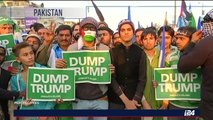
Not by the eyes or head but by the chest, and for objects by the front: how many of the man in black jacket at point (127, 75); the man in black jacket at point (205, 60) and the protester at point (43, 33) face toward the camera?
2

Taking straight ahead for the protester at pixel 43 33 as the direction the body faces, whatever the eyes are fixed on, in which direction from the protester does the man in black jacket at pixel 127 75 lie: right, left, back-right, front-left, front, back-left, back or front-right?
front-left

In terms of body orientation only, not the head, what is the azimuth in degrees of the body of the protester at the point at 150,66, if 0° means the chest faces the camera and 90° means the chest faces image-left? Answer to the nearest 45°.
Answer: approximately 0°

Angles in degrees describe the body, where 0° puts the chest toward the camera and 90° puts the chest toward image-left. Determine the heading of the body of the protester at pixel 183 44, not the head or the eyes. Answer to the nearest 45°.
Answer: approximately 45°

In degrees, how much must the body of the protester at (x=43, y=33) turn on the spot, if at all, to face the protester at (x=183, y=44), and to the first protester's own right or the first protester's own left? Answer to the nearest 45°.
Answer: approximately 45° to the first protester's own left

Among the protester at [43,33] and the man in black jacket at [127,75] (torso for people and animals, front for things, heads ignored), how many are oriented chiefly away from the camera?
0

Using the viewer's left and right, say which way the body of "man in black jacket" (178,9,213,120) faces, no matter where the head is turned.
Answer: facing away from the viewer
